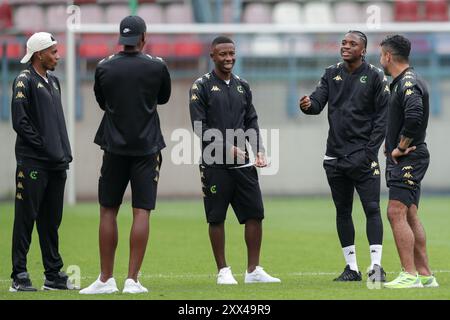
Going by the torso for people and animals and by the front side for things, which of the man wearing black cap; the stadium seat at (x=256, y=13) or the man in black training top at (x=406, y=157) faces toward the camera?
the stadium seat

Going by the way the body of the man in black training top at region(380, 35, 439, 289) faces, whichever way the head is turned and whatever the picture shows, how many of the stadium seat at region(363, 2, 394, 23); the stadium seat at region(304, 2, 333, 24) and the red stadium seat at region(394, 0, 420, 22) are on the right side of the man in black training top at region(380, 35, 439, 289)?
3

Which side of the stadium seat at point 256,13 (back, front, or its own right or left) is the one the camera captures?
front

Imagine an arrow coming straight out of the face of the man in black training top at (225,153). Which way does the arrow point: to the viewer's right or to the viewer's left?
to the viewer's right

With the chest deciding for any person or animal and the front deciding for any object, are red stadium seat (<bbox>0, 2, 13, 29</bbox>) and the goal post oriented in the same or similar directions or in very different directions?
same or similar directions

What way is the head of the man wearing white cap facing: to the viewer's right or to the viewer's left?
to the viewer's right

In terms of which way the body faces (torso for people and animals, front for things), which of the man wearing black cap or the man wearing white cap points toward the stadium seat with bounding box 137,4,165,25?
the man wearing black cap

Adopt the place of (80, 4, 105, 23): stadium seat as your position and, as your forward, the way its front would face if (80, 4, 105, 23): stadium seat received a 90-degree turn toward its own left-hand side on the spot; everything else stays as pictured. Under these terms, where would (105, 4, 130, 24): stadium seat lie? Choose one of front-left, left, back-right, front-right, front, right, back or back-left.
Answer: front

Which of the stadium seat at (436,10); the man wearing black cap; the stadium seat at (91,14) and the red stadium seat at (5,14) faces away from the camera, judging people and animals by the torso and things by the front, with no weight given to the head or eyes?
the man wearing black cap

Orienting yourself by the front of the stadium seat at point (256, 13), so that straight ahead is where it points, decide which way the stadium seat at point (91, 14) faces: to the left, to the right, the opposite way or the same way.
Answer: the same way

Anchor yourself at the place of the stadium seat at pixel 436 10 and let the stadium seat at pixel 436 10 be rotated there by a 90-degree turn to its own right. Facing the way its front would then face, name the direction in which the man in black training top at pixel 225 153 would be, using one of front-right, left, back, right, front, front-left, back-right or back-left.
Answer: left

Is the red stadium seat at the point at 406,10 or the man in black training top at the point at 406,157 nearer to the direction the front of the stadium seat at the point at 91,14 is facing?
the man in black training top

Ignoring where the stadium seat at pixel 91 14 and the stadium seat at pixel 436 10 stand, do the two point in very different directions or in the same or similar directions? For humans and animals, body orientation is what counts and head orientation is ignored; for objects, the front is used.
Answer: same or similar directions

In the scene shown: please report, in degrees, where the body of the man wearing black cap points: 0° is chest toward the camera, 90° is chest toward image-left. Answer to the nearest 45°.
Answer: approximately 180°

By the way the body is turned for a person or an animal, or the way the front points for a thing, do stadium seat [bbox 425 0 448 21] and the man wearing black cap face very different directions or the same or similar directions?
very different directions

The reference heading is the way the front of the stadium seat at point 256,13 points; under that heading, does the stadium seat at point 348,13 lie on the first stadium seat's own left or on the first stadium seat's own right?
on the first stadium seat's own left

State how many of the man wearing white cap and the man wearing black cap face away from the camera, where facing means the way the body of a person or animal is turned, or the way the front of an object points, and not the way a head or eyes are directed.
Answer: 1

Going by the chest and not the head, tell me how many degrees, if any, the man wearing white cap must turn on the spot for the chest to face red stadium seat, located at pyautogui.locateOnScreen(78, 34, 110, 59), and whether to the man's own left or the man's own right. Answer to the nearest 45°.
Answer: approximately 135° to the man's own left

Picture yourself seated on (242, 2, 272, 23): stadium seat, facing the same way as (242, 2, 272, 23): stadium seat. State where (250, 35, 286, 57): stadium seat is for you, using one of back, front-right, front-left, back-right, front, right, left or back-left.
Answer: front

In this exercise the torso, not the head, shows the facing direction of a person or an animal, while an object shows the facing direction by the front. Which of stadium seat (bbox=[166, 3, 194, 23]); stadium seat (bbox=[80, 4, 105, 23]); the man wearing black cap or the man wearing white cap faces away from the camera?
the man wearing black cap

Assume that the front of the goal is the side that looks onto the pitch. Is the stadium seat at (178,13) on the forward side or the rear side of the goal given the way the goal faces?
on the rear side
